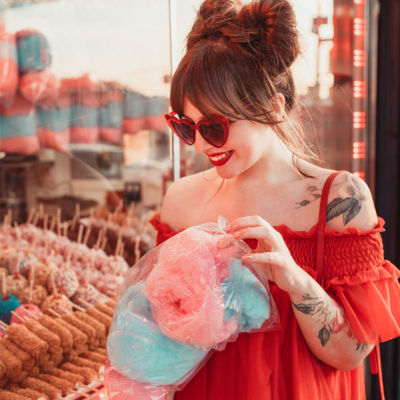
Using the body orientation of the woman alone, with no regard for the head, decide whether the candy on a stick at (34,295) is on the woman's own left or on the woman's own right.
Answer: on the woman's own right

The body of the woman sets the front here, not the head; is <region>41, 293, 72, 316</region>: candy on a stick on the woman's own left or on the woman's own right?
on the woman's own right

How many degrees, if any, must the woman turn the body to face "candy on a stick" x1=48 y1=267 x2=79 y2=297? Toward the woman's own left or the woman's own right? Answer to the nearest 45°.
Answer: approximately 90° to the woman's own right

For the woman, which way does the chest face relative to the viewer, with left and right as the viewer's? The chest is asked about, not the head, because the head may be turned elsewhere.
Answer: facing the viewer and to the left of the viewer

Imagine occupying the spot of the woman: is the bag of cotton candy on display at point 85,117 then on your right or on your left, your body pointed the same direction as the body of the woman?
on your right

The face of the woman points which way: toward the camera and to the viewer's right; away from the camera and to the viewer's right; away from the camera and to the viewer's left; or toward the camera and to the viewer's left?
toward the camera and to the viewer's left

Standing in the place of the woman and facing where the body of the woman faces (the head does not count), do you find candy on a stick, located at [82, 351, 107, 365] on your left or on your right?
on your right
